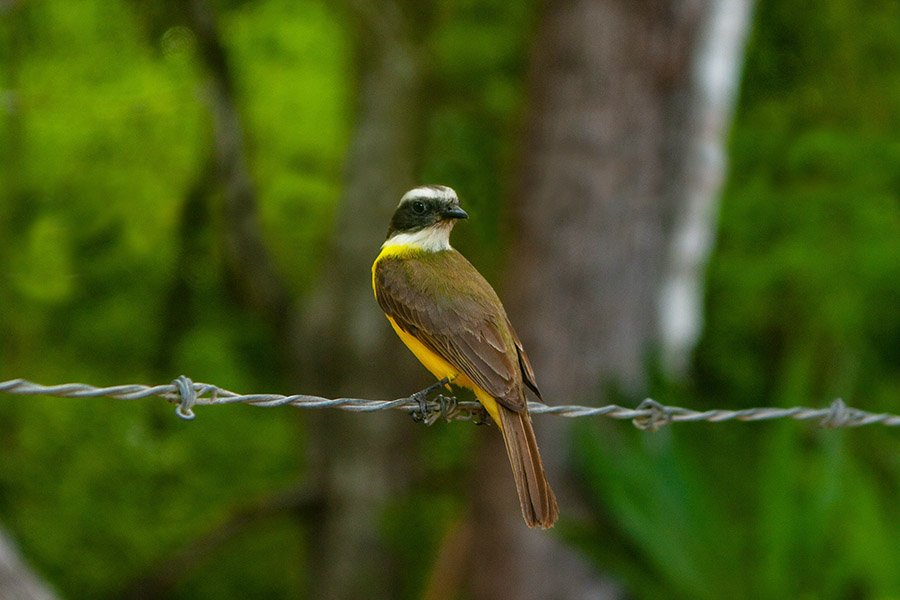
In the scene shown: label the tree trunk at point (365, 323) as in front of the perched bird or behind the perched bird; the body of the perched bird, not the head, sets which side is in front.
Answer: in front

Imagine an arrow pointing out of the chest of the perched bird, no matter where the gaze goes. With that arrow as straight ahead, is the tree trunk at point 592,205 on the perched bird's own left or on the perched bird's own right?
on the perched bird's own right

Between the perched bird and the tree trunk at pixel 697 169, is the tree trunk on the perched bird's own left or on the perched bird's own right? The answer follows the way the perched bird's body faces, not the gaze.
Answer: on the perched bird's own right

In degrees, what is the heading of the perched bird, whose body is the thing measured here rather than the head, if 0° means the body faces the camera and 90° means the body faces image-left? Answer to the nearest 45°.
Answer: approximately 135°
